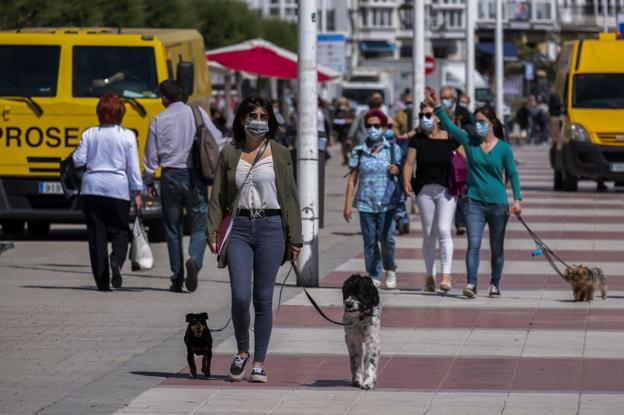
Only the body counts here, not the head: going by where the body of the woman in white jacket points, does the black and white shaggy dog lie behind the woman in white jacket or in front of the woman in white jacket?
behind

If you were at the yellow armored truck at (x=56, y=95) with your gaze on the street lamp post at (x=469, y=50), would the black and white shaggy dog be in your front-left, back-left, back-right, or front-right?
back-right

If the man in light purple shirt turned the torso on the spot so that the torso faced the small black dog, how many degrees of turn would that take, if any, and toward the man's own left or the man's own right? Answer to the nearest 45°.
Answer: approximately 180°

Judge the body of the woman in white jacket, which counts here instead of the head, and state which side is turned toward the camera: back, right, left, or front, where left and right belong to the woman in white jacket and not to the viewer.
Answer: back

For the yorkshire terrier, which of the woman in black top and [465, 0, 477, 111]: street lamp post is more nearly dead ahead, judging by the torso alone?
the woman in black top

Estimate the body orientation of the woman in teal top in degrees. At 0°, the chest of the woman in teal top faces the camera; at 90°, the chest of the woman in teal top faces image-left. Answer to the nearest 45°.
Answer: approximately 0°

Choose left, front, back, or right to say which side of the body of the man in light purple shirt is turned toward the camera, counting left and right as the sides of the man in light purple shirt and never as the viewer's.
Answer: back

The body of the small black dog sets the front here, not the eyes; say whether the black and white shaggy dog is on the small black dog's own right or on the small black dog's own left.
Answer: on the small black dog's own left

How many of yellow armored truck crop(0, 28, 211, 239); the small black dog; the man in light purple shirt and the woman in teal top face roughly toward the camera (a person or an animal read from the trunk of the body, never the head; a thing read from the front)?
3

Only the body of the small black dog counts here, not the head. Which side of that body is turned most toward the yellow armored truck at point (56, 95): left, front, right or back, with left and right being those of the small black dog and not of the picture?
back

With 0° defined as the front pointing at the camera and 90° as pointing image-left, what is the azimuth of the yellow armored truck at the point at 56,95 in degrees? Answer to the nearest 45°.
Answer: approximately 0°

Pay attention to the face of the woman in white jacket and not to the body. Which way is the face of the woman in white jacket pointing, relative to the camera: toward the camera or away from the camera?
away from the camera
